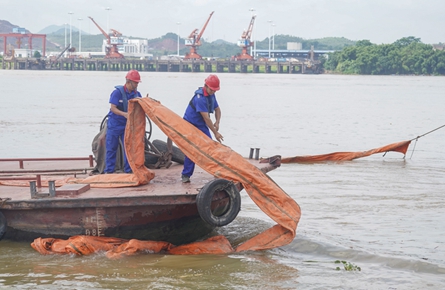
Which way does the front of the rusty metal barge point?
to the viewer's right

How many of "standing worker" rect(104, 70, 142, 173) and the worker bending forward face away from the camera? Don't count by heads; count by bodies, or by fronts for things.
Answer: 0

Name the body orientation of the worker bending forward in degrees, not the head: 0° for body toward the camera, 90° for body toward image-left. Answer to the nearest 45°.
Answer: approximately 315°

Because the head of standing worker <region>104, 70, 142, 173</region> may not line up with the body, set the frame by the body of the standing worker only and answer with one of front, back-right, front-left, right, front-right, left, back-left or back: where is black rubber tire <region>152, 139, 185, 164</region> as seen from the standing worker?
left
